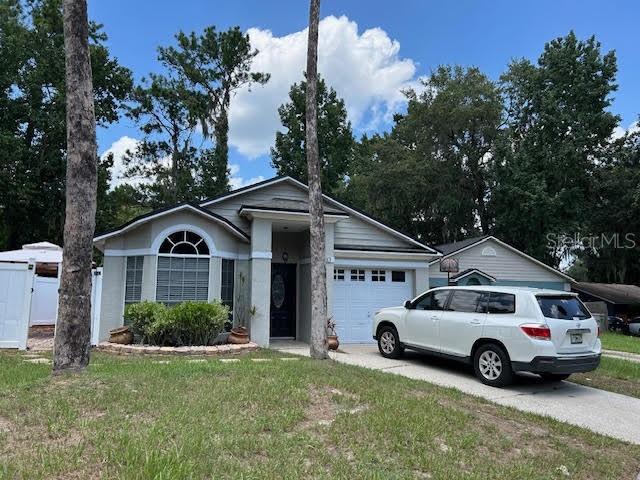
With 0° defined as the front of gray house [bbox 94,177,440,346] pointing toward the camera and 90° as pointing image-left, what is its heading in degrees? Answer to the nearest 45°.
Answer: approximately 0°

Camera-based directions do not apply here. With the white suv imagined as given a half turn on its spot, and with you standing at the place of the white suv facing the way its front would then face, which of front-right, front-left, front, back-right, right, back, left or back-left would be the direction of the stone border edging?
back-right

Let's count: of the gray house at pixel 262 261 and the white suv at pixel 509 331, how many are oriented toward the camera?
1

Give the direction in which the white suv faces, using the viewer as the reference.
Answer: facing away from the viewer and to the left of the viewer

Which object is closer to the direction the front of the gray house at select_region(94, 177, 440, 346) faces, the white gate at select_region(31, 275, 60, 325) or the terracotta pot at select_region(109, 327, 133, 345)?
the terracotta pot

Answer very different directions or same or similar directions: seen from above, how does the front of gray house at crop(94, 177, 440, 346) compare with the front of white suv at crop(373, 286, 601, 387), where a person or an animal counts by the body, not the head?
very different directions

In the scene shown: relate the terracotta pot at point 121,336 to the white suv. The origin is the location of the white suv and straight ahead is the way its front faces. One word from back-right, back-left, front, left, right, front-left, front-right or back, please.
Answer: front-left
